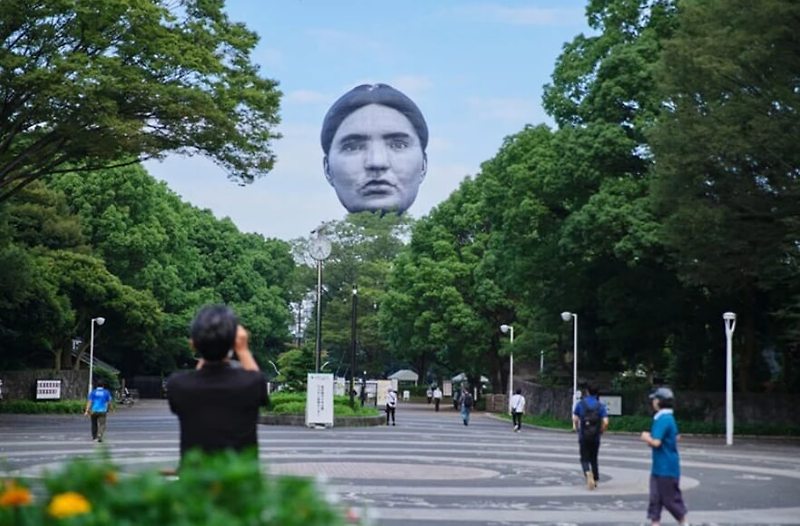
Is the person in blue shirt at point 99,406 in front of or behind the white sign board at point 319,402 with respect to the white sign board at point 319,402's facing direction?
in front

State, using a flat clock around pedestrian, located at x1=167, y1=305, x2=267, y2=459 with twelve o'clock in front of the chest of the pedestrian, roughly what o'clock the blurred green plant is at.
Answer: The blurred green plant is roughly at 6 o'clock from the pedestrian.

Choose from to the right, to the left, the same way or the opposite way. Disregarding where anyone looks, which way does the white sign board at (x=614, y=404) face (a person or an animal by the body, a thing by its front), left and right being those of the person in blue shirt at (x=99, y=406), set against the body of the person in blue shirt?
the opposite way

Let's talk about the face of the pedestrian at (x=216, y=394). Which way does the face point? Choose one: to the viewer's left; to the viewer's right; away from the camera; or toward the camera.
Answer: away from the camera

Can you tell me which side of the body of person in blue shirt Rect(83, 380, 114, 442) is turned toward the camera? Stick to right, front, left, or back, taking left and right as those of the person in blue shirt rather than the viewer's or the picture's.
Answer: back

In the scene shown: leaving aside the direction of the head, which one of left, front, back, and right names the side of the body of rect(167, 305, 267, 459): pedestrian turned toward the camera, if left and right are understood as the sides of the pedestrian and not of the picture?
back

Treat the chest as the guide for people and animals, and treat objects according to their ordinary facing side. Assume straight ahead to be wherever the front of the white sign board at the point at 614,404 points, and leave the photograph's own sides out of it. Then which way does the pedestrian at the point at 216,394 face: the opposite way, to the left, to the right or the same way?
the opposite way

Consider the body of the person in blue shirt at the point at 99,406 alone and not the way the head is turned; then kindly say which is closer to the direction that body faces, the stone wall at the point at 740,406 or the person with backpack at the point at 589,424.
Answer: the stone wall

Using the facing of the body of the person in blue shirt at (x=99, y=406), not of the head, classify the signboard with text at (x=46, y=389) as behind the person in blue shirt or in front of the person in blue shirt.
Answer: in front

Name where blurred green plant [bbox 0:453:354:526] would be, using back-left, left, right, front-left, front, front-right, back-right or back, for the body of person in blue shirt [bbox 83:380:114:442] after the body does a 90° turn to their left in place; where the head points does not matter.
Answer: left

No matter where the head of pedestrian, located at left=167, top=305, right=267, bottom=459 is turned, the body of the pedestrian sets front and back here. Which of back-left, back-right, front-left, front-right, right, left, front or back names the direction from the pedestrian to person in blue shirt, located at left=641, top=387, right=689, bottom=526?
front-right

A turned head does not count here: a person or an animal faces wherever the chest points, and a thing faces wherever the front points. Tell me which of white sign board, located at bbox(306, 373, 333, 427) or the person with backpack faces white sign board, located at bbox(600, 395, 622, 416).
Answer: the person with backpack

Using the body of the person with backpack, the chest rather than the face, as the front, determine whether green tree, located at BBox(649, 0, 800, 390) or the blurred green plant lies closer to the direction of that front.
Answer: the green tree

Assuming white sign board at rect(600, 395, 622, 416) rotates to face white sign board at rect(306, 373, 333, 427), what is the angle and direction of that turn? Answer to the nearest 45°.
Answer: approximately 45° to its right

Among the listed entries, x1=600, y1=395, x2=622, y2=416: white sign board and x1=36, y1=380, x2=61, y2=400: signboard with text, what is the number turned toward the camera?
2

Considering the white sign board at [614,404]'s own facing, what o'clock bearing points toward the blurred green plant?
The blurred green plant is roughly at 12 o'clock from the white sign board.
